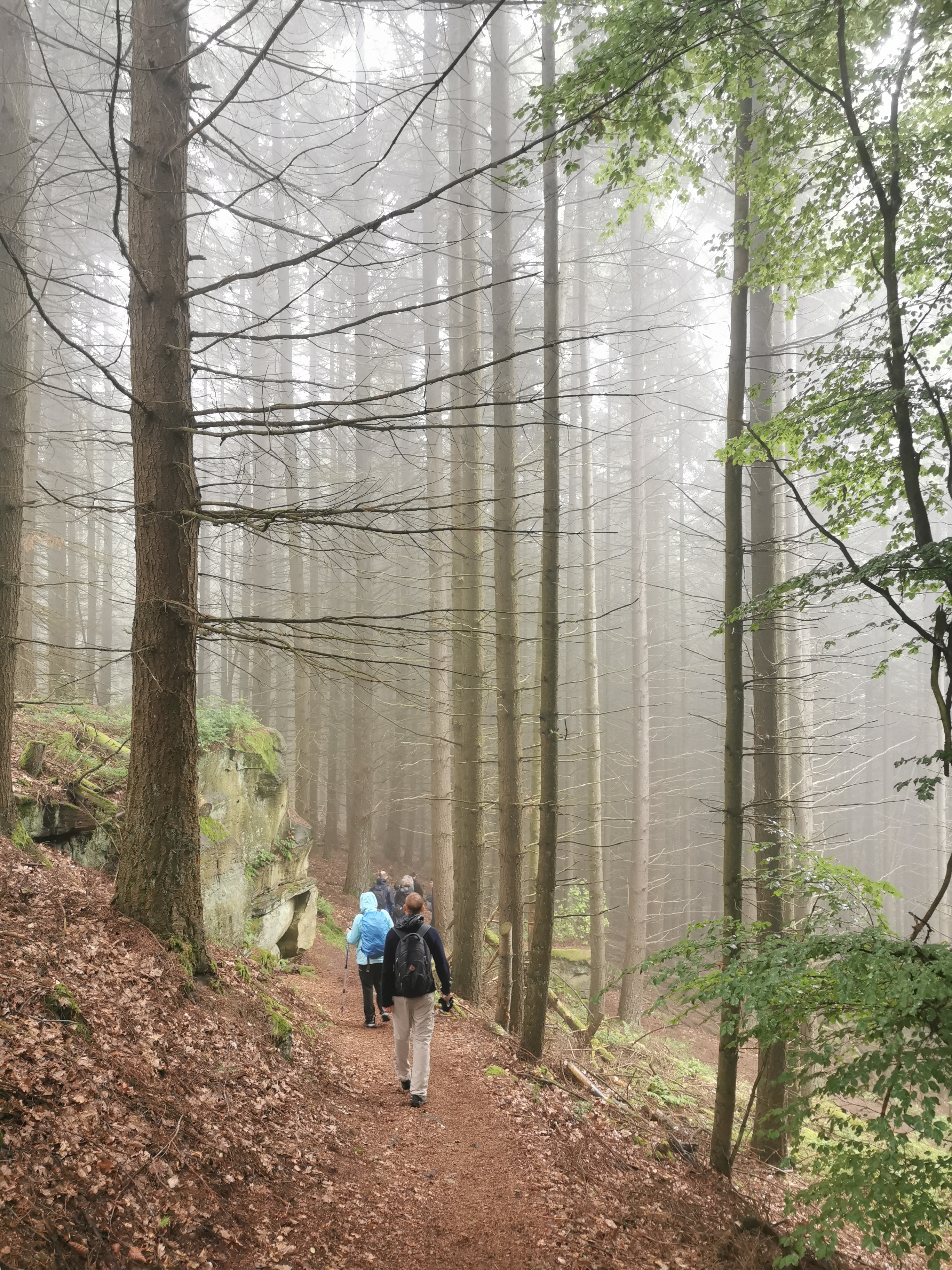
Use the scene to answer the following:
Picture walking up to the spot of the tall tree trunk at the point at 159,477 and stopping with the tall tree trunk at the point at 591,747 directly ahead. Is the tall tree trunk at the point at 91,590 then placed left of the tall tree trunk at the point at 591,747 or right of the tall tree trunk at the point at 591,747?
left

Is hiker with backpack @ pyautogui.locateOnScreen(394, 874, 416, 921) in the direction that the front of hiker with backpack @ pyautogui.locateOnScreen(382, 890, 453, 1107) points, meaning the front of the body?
yes

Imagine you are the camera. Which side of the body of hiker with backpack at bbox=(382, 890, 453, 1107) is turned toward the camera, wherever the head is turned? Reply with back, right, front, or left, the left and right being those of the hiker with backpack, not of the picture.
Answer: back

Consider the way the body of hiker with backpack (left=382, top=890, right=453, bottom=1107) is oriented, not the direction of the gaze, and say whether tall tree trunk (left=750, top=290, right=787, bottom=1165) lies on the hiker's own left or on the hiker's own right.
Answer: on the hiker's own right

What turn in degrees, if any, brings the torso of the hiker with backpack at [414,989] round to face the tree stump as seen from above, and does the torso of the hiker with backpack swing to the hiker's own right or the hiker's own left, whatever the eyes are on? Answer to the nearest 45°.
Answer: approximately 90° to the hiker's own left

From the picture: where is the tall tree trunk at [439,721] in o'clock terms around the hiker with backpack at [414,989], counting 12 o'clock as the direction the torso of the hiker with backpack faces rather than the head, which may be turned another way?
The tall tree trunk is roughly at 12 o'clock from the hiker with backpack.
